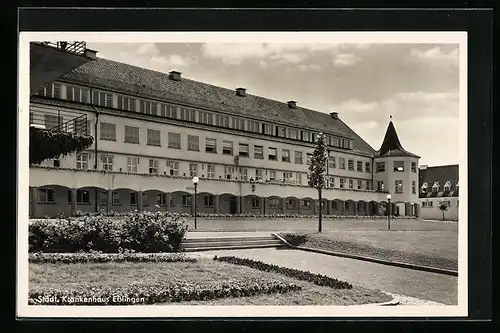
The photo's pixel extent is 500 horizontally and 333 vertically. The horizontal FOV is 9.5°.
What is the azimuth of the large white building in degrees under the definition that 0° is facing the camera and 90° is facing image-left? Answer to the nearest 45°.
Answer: approximately 315°

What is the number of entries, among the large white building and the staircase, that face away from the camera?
0

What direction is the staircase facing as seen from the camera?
toward the camera
